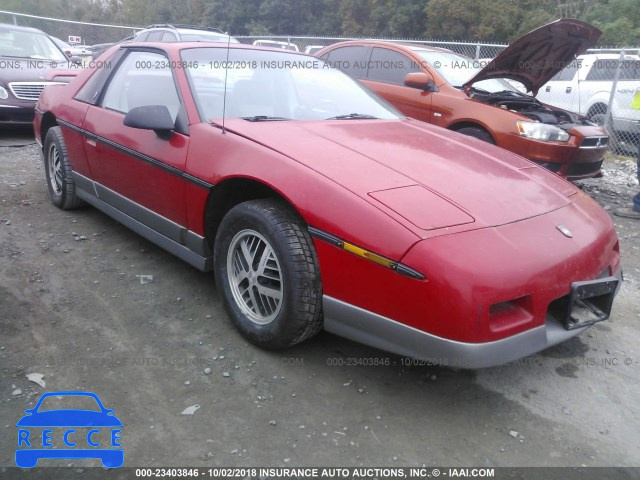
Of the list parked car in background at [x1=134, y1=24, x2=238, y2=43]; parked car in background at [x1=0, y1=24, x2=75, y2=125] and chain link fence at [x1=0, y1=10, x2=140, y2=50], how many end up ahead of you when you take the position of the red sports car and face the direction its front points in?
0

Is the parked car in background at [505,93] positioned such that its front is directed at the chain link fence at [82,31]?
no

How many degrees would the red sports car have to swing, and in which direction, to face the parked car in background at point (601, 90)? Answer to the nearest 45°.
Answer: approximately 90° to its left

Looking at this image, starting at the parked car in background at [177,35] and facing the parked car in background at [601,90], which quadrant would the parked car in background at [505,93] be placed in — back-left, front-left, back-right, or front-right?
front-right

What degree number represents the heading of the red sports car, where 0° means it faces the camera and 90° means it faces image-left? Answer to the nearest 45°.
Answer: approximately 315°

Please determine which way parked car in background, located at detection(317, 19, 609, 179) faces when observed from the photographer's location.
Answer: facing the viewer and to the right of the viewer

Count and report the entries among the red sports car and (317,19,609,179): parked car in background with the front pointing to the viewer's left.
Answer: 0

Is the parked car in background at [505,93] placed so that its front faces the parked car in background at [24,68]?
no

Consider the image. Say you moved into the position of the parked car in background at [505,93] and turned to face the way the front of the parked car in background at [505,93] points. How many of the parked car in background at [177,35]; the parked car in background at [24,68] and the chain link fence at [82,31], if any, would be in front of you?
0

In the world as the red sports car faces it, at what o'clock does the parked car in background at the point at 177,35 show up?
The parked car in background is roughly at 7 o'clock from the red sports car.

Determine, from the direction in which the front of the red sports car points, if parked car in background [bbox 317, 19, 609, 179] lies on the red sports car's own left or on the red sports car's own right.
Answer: on the red sports car's own left

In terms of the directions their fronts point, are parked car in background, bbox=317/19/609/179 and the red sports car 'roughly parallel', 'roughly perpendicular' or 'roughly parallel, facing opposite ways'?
roughly parallel

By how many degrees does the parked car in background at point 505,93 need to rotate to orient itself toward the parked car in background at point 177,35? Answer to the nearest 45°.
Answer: approximately 180°

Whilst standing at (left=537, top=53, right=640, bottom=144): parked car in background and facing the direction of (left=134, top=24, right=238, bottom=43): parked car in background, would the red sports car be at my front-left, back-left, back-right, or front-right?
front-left

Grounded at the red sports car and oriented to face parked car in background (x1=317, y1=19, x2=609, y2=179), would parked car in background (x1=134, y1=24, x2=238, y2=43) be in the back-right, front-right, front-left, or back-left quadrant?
front-left

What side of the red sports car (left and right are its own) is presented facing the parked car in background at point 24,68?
back
